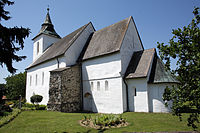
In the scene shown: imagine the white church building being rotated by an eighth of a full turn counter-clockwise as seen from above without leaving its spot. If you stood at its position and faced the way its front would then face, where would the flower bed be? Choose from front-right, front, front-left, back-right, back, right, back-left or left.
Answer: left

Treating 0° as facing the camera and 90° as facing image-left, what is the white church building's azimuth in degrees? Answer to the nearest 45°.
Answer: approximately 135°

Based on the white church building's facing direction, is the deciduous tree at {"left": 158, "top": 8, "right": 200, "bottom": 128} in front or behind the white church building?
behind
